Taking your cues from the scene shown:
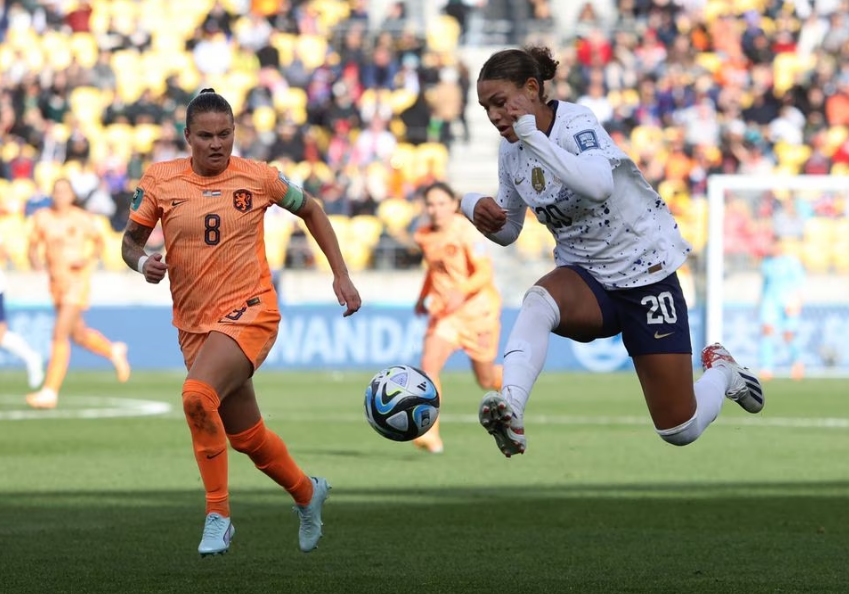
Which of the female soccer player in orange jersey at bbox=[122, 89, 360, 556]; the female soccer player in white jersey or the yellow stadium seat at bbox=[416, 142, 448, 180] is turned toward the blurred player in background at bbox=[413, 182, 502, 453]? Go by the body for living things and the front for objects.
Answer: the yellow stadium seat

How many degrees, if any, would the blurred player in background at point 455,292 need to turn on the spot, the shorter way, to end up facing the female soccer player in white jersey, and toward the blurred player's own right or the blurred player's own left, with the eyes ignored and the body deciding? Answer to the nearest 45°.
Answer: approximately 45° to the blurred player's own left

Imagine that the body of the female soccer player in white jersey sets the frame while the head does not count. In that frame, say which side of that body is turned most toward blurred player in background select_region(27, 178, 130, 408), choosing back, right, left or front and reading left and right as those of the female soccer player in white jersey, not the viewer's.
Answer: right

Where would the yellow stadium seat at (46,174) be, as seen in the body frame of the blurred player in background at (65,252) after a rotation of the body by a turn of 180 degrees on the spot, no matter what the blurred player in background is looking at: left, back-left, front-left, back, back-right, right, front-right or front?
front-left

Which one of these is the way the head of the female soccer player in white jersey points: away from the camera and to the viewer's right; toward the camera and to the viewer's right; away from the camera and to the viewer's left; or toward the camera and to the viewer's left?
toward the camera and to the viewer's left

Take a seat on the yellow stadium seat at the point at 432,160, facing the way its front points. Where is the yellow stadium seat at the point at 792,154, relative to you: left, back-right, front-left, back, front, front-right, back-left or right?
left

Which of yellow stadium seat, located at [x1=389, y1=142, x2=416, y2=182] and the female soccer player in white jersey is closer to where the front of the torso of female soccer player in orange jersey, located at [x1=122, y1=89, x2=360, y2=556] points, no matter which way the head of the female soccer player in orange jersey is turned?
the female soccer player in white jersey

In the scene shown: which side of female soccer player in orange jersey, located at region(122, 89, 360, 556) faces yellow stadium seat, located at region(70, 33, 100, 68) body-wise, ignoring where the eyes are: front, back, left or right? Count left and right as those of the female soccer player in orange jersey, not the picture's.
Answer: back

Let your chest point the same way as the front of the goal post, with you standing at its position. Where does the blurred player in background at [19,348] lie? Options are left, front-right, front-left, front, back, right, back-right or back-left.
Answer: front-right

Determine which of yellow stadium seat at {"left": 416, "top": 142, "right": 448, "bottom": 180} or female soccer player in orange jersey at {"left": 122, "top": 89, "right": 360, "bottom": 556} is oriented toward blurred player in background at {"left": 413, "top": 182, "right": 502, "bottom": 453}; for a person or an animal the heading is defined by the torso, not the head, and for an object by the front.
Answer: the yellow stadium seat

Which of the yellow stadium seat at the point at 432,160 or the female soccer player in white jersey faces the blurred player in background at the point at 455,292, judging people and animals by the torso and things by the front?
the yellow stadium seat
